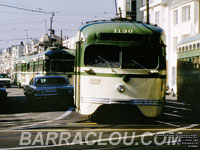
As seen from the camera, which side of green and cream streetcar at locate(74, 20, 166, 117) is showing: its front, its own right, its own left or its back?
front

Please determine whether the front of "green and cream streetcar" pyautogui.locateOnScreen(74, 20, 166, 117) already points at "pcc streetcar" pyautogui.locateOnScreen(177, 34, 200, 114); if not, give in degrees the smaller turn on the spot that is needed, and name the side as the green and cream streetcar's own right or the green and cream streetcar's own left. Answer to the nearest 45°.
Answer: approximately 135° to the green and cream streetcar's own left
